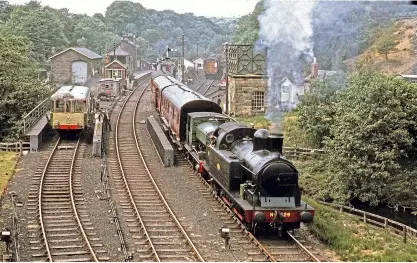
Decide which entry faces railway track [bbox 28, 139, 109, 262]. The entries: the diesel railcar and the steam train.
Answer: the diesel railcar

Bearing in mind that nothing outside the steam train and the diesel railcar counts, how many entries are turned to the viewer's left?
0

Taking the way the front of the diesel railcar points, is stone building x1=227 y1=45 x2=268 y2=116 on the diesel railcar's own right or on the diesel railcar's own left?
on the diesel railcar's own left

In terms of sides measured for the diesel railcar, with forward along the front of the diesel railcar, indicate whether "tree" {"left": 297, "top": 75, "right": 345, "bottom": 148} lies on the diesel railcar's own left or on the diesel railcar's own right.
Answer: on the diesel railcar's own left

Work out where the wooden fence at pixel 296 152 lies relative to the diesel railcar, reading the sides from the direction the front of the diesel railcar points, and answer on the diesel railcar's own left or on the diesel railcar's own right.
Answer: on the diesel railcar's own left

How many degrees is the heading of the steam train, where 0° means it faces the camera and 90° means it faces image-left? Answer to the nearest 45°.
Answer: approximately 315°

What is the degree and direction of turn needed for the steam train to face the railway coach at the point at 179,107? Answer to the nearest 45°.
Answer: approximately 135° to its left

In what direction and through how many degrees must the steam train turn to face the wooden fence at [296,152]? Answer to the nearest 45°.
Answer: approximately 135° to its left

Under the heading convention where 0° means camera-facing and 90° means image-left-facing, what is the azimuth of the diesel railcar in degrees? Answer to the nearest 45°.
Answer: approximately 0°

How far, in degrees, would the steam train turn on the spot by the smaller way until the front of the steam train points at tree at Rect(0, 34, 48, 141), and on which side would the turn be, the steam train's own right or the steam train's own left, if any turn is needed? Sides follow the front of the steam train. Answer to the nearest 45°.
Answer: approximately 180°

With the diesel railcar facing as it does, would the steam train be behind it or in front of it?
in front

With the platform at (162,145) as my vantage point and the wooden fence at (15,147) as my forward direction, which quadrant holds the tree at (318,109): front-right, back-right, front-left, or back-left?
back-right
